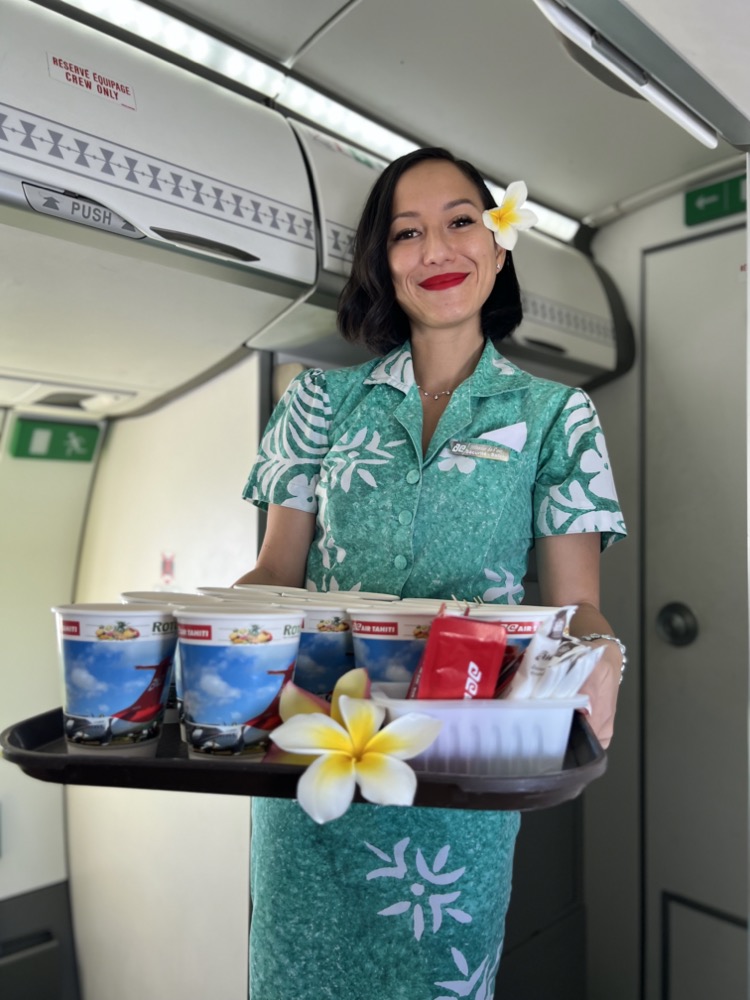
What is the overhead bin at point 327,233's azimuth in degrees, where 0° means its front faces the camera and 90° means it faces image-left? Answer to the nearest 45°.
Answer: approximately 315°

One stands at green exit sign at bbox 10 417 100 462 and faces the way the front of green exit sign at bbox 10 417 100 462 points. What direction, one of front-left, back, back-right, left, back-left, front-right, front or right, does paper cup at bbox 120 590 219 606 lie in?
front

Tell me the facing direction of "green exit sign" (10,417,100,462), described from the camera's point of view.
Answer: facing the viewer

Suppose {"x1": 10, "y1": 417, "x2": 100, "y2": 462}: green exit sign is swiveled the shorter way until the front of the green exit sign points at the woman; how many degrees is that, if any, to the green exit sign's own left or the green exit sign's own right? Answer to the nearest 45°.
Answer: approximately 45° to the green exit sign's own left

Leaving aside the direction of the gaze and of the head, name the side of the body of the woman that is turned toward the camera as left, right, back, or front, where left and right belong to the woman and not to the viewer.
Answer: front
